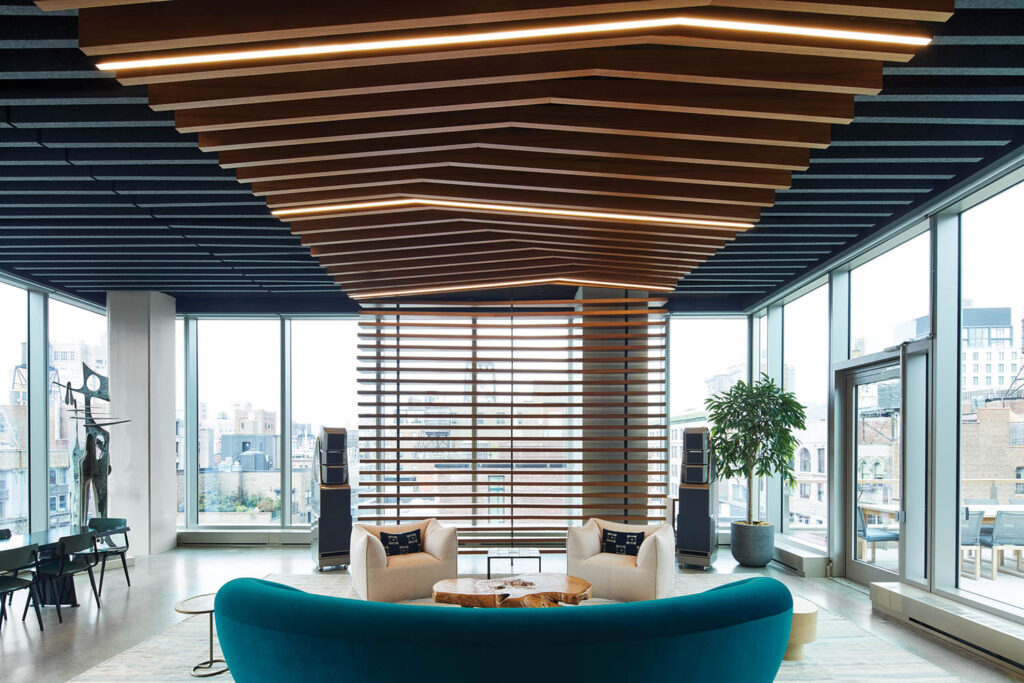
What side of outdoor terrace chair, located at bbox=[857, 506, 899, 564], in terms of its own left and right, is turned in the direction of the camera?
right

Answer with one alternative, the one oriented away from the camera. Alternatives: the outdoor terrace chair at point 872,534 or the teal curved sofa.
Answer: the teal curved sofa

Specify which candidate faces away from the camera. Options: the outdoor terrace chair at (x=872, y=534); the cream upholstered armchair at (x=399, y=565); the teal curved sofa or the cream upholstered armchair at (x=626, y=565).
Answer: the teal curved sofa

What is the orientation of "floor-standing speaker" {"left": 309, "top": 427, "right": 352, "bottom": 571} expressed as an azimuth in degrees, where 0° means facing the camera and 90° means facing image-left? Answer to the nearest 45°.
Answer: approximately 0°

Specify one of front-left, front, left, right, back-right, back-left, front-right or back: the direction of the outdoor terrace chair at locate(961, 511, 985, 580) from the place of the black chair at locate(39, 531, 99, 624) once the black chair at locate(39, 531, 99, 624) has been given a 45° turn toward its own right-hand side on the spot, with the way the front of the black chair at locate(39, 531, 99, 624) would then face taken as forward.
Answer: back-right

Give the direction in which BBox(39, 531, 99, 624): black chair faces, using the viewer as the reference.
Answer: facing away from the viewer and to the left of the viewer
